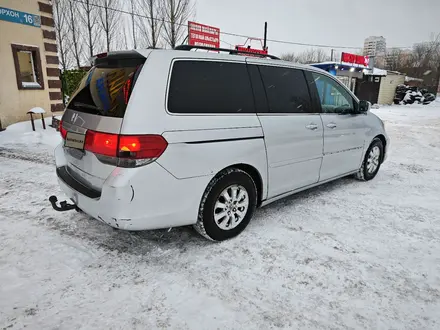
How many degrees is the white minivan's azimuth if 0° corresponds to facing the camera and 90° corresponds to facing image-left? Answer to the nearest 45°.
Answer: approximately 225°

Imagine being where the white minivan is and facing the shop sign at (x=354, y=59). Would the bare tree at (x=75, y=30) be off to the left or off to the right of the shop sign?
left

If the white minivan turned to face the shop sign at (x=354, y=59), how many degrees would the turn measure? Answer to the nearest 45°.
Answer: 0° — it already faces it

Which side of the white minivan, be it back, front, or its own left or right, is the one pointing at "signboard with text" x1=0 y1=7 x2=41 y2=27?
left

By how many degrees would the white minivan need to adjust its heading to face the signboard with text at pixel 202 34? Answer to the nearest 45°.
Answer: approximately 45° to its left

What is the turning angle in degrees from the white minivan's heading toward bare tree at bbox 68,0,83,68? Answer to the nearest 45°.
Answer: approximately 90° to its left

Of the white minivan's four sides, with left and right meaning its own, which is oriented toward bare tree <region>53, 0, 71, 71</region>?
left

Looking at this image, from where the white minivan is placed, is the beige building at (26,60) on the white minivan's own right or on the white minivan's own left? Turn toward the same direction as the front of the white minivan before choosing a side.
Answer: on the white minivan's own left

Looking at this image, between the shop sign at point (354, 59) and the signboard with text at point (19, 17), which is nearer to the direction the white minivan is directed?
the shop sign
